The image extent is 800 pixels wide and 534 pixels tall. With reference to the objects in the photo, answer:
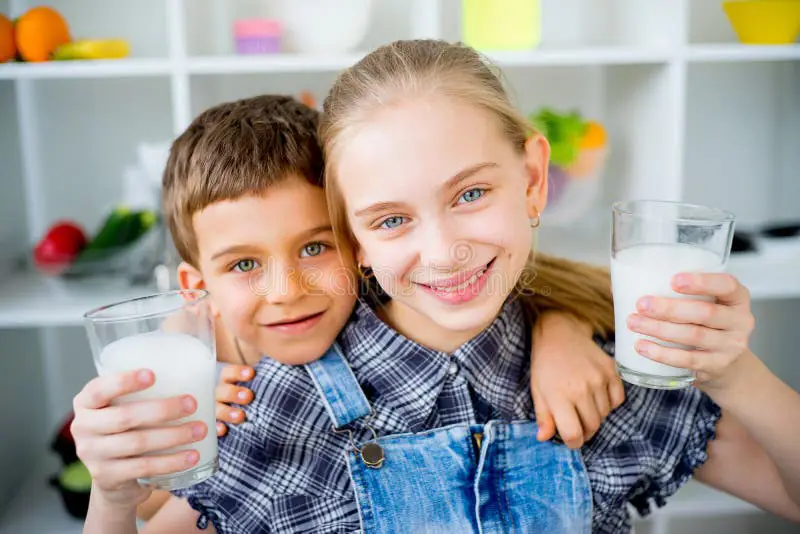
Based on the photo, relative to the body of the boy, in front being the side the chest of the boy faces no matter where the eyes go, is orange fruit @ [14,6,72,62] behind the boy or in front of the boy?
behind

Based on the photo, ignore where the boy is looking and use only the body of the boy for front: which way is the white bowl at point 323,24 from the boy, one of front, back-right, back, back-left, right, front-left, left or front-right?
back

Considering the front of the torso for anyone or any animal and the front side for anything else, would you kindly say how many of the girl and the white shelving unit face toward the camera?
2

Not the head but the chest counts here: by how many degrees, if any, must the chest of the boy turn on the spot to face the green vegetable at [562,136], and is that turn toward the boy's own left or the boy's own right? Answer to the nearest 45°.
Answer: approximately 135° to the boy's own left

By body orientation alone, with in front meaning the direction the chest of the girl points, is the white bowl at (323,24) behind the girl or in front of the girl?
behind

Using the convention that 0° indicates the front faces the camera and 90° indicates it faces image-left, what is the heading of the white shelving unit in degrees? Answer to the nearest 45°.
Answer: approximately 0°

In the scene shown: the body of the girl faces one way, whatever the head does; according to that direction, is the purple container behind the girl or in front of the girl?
behind

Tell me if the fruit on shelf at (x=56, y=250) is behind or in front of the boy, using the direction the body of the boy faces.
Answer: behind

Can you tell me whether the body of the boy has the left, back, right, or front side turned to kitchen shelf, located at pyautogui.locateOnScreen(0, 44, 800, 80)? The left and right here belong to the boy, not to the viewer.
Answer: back

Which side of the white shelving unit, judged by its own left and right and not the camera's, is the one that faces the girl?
front

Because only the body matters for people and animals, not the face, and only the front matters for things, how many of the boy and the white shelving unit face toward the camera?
2

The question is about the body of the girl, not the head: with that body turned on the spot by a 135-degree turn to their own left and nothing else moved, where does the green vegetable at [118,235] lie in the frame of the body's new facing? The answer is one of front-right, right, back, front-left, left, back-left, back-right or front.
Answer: left

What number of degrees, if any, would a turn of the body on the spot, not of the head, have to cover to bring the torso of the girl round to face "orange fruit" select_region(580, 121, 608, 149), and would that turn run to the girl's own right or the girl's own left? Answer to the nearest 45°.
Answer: approximately 180°
